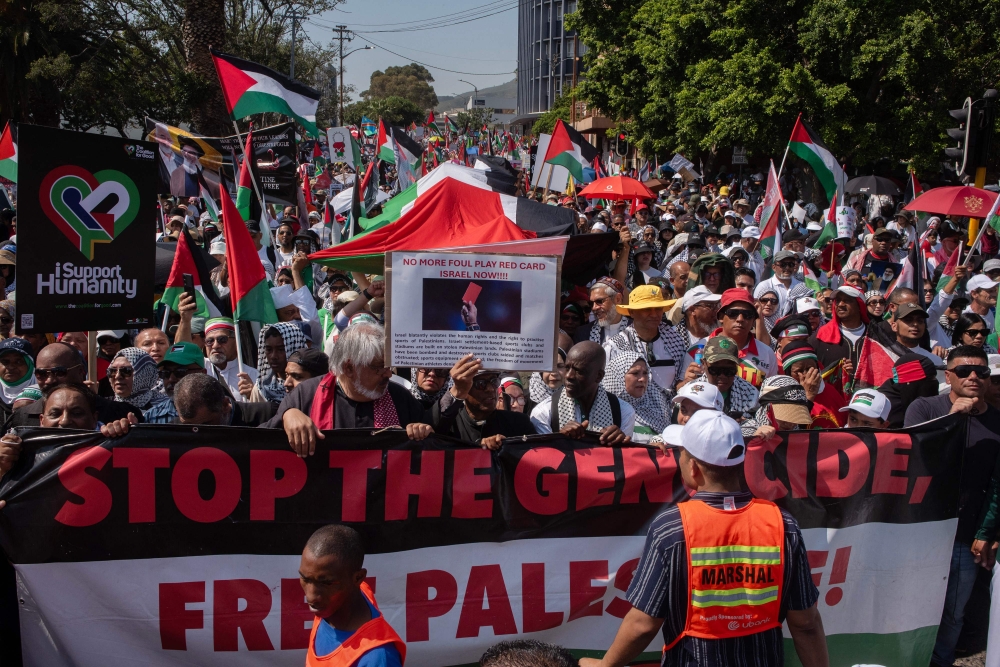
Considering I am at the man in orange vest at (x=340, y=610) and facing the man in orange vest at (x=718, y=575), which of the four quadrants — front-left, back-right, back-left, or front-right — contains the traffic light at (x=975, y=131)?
front-left

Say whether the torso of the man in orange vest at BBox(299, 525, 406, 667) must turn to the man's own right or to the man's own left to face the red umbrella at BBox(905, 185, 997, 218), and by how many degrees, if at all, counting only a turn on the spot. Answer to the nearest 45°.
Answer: approximately 180°

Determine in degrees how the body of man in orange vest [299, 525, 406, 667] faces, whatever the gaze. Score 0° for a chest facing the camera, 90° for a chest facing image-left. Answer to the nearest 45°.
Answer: approximately 45°

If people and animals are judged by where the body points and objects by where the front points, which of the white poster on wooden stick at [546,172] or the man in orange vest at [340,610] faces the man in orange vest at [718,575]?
the white poster on wooden stick

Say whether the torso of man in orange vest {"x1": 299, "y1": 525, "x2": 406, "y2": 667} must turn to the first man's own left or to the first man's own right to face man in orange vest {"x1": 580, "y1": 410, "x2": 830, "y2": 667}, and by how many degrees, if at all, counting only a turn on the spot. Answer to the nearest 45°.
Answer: approximately 135° to the first man's own left

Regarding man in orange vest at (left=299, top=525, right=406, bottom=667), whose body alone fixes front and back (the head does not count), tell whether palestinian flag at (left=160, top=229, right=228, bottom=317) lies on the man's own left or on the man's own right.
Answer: on the man's own right
